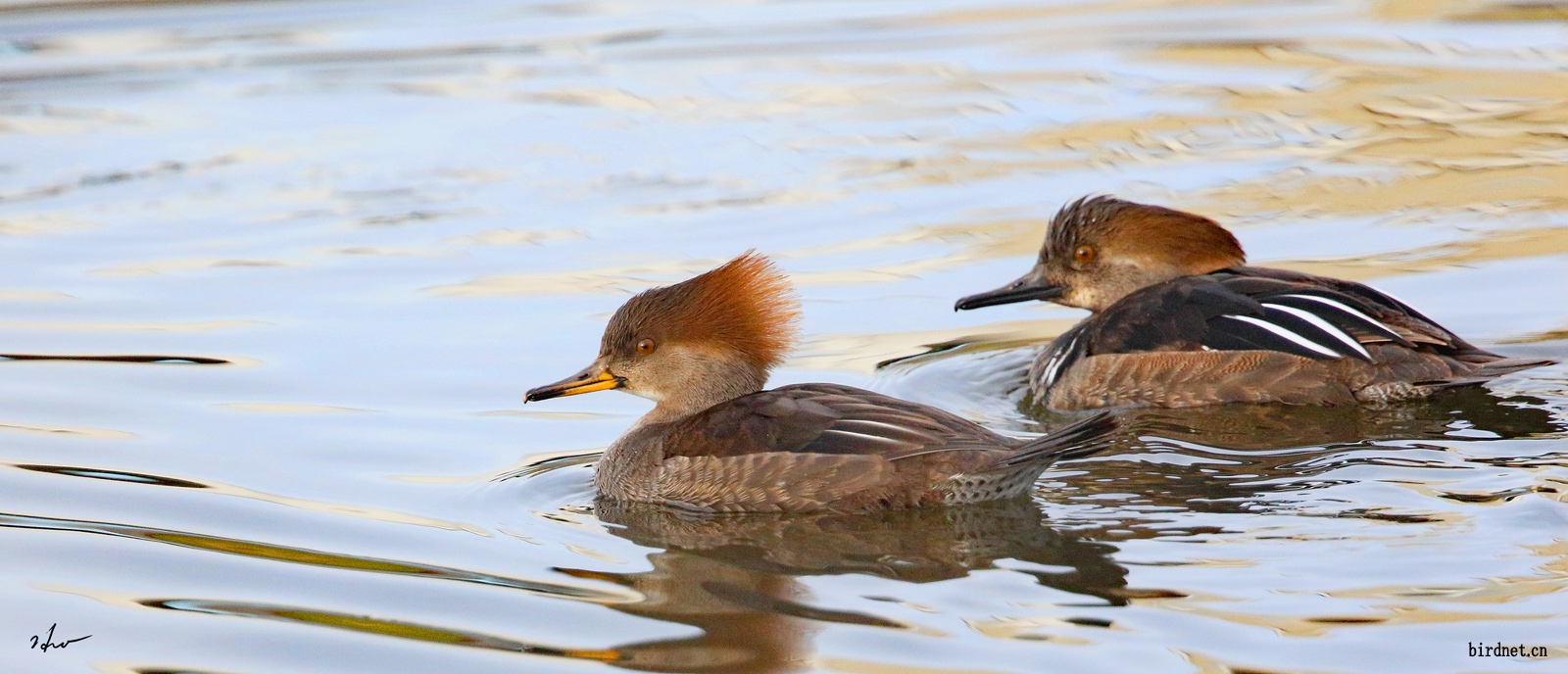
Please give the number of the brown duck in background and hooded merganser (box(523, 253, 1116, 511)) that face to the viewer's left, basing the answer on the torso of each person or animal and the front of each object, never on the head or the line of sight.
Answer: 2

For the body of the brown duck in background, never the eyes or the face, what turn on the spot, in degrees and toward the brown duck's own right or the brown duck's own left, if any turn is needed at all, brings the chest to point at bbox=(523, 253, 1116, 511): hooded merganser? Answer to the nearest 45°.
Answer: approximately 45° to the brown duck's own left

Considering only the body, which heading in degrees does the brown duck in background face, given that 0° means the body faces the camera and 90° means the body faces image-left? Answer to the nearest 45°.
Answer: approximately 90°

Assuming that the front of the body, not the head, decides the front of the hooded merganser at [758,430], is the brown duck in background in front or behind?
behind

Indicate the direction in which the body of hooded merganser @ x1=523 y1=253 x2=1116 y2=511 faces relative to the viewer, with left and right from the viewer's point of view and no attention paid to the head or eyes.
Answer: facing to the left of the viewer
